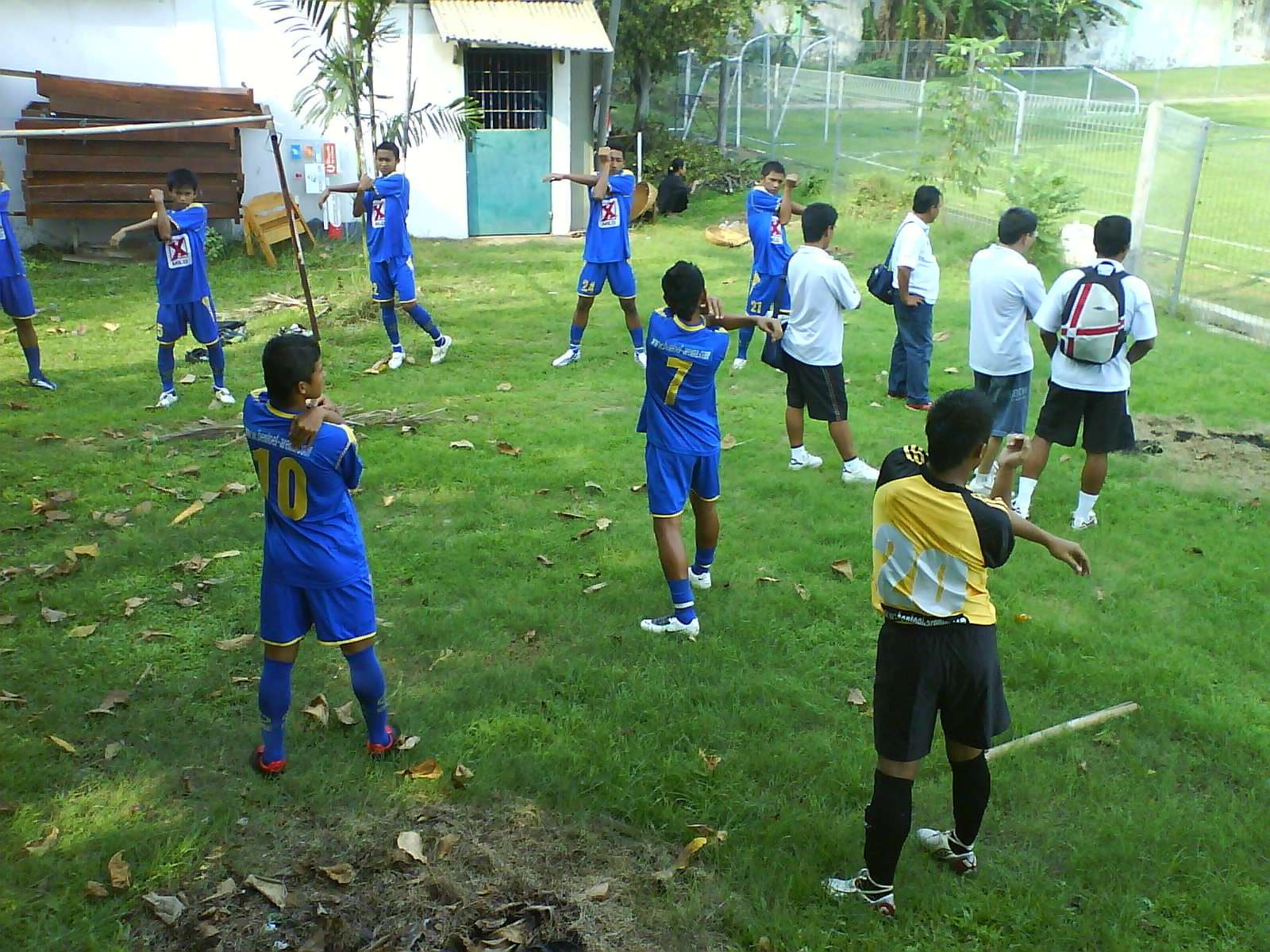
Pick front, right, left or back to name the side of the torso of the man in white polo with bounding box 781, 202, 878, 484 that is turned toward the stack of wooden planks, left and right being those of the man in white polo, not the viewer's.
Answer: left

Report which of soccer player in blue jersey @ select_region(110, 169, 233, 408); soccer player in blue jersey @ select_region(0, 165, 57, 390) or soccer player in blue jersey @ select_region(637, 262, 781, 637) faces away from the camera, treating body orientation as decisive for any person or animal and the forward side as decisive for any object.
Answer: soccer player in blue jersey @ select_region(637, 262, 781, 637)

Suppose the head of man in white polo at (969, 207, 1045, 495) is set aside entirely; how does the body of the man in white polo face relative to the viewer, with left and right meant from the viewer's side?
facing away from the viewer and to the right of the viewer

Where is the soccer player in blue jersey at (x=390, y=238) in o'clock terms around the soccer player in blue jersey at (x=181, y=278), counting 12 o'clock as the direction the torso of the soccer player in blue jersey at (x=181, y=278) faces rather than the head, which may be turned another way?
the soccer player in blue jersey at (x=390, y=238) is roughly at 8 o'clock from the soccer player in blue jersey at (x=181, y=278).

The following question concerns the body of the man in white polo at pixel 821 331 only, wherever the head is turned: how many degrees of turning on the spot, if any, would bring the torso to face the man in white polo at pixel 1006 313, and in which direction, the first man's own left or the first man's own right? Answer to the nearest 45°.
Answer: approximately 45° to the first man's own right

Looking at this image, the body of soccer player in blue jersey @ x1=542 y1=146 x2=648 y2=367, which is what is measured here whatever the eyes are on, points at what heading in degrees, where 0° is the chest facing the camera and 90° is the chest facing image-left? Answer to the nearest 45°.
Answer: approximately 0°

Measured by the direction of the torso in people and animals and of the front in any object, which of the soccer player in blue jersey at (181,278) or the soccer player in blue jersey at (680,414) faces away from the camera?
the soccer player in blue jersey at (680,414)

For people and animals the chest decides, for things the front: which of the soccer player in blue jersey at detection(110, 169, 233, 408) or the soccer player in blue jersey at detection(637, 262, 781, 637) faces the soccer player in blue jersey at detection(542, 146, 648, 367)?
the soccer player in blue jersey at detection(637, 262, 781, 637)

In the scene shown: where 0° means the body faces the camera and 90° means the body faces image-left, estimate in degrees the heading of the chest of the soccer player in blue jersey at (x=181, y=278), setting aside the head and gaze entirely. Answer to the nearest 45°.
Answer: approximately 0°

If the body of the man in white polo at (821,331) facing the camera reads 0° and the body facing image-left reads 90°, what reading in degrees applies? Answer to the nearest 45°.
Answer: approximately 225°

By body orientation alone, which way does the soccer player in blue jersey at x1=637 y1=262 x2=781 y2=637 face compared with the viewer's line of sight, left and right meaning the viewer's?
facing away from the viewer
